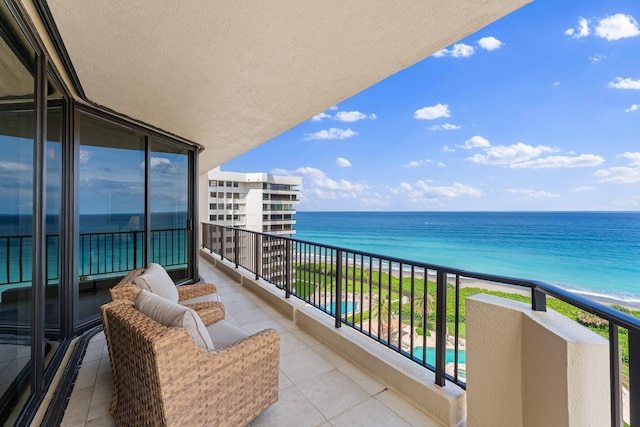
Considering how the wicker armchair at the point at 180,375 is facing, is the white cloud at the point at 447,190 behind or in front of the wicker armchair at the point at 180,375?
in front

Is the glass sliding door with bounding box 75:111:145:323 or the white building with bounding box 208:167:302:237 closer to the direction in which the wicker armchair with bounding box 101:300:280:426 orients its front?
the white building

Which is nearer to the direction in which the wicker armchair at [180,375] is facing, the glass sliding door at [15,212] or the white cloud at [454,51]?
the white cloud

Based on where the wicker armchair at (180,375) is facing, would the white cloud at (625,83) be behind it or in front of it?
in front

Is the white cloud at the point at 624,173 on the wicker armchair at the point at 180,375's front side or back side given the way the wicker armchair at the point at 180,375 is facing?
on the front side

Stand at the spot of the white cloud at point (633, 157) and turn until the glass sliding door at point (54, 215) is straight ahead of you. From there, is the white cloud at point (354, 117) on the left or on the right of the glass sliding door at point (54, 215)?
right

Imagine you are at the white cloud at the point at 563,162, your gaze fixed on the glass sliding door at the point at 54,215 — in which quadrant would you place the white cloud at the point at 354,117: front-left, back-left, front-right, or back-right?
front-right

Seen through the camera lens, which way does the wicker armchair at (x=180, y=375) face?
facing away from the viewer and to the right of the viewer
